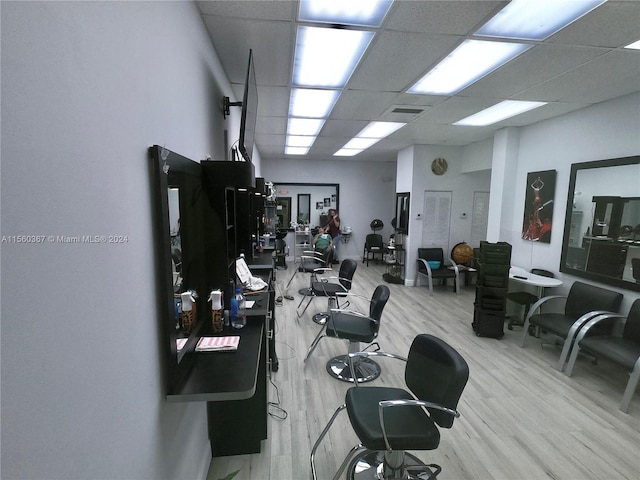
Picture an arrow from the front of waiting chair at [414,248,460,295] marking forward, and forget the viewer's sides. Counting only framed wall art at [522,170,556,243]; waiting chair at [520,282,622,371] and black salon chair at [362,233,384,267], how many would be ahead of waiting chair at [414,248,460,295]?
2

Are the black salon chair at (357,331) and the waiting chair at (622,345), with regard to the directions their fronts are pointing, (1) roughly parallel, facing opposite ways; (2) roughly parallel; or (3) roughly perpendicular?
roughly parallel

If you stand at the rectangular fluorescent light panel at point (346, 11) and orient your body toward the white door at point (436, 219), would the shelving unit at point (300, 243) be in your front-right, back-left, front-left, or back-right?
front-left

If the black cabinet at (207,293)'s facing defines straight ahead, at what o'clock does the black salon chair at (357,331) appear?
The black salon chair is roughly at 11 o'clock from the black cabinet.

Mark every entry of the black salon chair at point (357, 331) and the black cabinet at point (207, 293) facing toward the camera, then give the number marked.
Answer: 0

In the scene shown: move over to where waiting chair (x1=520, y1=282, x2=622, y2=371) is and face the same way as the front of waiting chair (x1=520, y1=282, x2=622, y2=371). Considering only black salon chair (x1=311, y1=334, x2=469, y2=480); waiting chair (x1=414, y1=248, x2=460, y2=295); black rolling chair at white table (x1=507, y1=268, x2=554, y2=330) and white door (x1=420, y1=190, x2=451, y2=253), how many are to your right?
3

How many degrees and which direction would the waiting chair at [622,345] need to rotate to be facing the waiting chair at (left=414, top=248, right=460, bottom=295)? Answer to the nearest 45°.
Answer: approximately 90° to its right

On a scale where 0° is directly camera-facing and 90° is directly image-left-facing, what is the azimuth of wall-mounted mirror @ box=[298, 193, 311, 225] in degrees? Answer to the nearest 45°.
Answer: approximately 0°

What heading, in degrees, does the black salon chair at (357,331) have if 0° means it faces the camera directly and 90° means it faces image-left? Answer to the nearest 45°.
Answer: approximately 90°

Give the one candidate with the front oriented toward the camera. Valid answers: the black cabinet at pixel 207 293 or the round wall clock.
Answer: the round wall clock

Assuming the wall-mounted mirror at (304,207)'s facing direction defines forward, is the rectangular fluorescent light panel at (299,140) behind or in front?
in front

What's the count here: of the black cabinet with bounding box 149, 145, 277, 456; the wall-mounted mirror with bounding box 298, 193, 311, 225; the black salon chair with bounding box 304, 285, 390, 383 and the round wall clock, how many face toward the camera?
2

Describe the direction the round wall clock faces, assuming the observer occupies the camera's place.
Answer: facing the viewer

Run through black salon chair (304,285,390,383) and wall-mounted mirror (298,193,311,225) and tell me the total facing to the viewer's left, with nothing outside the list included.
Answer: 1

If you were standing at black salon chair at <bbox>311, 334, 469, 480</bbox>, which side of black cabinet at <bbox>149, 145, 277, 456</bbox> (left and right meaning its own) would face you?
front

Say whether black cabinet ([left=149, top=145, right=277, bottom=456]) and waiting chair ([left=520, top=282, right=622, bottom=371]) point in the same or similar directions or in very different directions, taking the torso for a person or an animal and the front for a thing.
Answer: very different directions

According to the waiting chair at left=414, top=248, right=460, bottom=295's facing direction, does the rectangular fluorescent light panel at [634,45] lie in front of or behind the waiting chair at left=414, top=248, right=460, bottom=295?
in front

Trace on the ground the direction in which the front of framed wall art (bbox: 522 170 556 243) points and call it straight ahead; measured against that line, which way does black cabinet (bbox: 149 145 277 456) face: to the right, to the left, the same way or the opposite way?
the opposite way

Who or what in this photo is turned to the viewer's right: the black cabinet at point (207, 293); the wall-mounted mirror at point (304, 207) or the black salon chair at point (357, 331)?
the black cabinet

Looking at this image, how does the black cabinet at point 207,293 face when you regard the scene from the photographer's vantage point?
facing to the right of the viewer

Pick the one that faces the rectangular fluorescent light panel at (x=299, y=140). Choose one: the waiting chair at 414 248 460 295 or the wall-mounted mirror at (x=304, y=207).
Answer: the wall-mounted mirror
